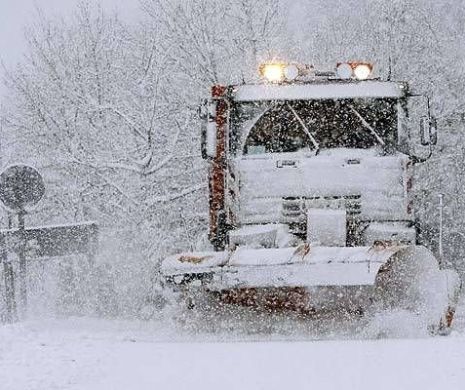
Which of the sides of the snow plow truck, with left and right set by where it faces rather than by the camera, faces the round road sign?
right

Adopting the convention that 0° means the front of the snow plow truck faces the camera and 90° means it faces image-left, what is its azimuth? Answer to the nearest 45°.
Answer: approximately 0°
